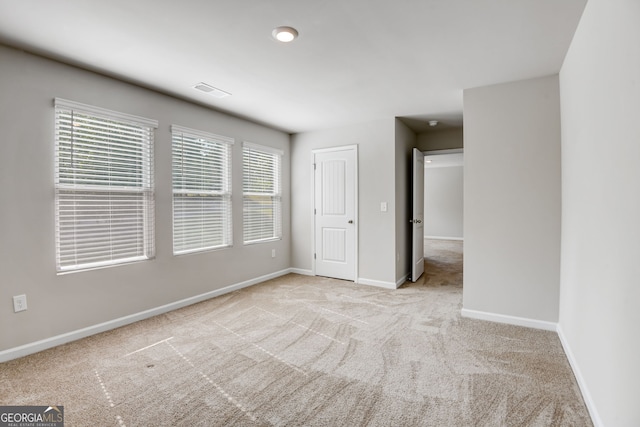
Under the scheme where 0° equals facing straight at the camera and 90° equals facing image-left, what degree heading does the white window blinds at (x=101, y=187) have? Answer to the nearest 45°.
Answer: approximately 315°

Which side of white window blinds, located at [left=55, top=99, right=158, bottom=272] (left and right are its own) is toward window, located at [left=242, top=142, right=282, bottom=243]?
left

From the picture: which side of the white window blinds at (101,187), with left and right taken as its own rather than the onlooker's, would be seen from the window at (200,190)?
left

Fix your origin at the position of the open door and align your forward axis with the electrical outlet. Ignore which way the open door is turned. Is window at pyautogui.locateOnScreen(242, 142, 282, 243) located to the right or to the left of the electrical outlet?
right

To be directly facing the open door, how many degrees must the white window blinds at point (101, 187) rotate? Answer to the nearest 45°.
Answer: approximately 45° to its left
